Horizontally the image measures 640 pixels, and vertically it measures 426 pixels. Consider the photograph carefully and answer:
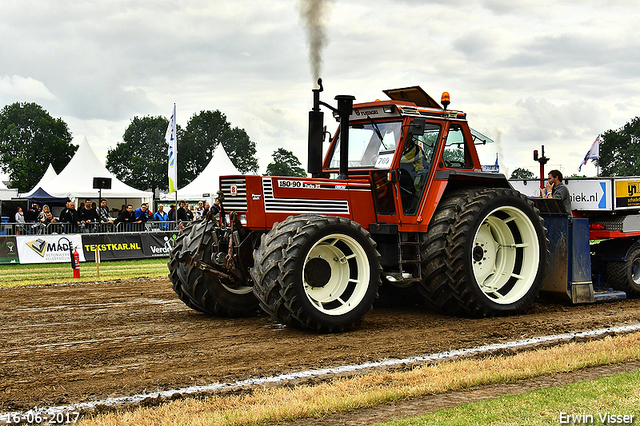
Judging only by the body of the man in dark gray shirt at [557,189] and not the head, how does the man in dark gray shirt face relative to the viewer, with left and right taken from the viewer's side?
facing to the left of the viewer

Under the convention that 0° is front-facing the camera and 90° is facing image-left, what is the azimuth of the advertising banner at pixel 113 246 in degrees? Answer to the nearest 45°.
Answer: approximately 0°

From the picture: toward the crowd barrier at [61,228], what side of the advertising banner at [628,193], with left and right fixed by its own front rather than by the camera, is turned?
right

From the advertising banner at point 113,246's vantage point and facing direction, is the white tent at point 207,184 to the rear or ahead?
to the rear

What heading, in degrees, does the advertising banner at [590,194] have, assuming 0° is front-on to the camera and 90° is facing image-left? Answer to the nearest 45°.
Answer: approximately 0°

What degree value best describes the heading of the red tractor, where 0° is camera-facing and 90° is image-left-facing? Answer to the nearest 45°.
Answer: approximately 45°

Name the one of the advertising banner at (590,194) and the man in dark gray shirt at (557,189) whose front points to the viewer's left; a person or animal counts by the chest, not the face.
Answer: the man in dark gray shirt

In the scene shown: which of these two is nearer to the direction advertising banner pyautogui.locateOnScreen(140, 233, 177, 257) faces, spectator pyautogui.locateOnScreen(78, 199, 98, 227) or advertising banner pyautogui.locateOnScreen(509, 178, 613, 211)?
the advertising banner
